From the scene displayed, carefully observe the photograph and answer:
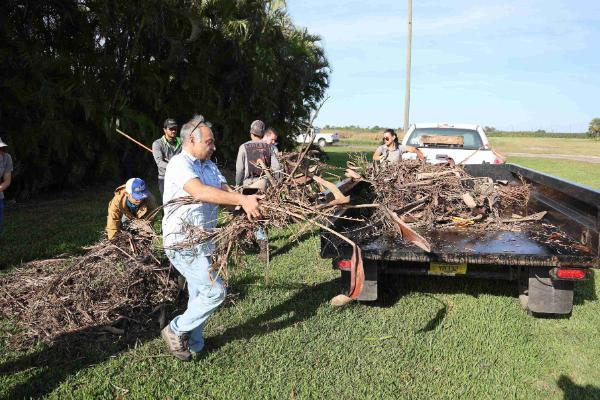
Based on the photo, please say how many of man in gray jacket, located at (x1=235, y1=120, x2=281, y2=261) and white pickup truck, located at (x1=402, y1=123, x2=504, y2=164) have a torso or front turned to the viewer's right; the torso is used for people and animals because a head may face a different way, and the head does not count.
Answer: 0

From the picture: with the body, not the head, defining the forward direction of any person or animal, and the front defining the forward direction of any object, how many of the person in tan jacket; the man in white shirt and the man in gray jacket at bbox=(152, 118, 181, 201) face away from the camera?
0

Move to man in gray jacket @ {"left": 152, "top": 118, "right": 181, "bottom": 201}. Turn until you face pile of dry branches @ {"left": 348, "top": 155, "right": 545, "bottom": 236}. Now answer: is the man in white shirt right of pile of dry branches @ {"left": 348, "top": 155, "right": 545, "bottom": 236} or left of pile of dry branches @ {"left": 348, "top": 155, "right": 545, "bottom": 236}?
right

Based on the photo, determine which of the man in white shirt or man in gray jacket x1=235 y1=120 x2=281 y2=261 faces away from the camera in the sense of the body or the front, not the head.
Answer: the man in gray jacket

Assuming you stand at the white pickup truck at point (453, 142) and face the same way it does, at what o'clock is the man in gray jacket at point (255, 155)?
The man in gray jacket is roughly at 7 o'clock from the white pickup truck.

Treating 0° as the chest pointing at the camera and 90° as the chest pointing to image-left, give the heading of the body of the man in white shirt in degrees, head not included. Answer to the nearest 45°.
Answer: approximately 270°

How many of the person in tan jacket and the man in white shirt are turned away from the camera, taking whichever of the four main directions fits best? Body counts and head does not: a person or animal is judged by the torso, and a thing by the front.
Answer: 0

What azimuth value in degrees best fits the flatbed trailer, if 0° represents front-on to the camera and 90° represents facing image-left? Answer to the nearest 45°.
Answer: approximately 180°

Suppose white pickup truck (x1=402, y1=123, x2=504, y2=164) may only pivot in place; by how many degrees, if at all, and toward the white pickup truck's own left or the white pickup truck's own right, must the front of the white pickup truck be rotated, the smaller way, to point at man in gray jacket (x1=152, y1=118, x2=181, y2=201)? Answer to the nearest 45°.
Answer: approximately 135° to the white pickup truck's own left

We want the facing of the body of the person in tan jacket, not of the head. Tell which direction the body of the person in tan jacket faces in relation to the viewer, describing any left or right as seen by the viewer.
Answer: facing the viewer and to the right of the viewer

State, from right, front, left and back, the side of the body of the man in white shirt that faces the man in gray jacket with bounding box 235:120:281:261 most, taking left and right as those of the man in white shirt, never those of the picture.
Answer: left

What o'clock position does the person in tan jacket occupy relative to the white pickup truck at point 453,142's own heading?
The person in tan jacket is roughly at 7 o'clock from the white pickup truck.

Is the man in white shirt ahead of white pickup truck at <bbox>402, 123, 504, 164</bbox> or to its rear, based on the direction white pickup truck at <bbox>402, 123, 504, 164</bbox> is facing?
to the rear
